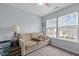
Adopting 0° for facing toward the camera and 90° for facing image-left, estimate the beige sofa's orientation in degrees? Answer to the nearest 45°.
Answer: approximately 315°

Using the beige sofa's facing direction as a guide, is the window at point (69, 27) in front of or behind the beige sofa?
in front
